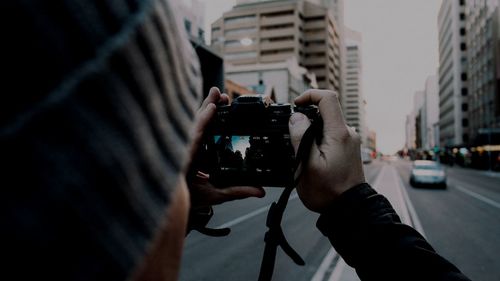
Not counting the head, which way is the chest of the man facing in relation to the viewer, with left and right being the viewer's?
facing away from the viewer and to the right of the viewer

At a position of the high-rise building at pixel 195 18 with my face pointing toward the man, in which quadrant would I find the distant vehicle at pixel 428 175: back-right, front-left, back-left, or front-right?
front-left

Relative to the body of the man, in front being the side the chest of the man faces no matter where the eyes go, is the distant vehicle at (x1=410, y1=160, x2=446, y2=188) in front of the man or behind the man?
in front

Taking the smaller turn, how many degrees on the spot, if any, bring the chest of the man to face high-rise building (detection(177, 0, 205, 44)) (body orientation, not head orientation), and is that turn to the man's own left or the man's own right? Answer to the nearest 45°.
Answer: approximately 45° to the man's own left
